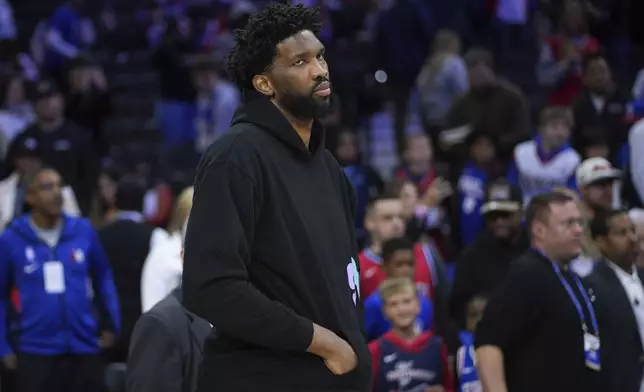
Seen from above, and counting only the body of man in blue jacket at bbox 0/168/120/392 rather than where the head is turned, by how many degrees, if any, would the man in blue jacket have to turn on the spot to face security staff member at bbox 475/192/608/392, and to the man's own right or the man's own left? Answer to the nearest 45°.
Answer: approximately 45° to the man's own left

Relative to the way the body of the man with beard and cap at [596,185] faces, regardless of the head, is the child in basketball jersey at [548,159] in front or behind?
behind

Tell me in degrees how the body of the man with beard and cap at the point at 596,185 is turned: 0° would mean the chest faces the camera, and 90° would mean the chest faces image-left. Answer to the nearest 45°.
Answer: approximately 315°

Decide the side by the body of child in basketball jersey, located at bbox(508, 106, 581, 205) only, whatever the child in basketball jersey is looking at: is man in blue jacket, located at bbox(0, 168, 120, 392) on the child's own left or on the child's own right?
on the child's own right

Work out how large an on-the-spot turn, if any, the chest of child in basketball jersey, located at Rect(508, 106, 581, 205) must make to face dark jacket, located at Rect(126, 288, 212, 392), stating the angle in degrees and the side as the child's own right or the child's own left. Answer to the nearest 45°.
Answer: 0° — they already face it
